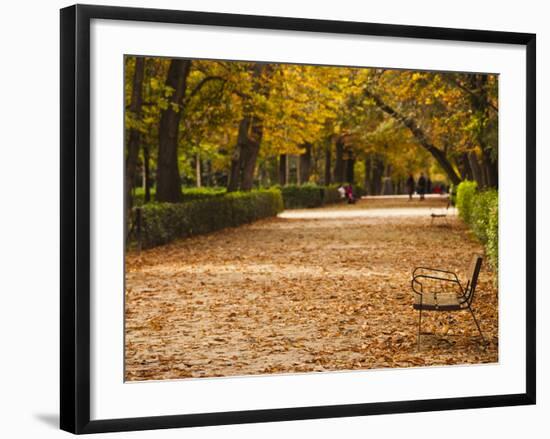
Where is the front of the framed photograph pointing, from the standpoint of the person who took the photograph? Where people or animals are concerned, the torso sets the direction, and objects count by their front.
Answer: facing the viewer and to the right of the viewer
